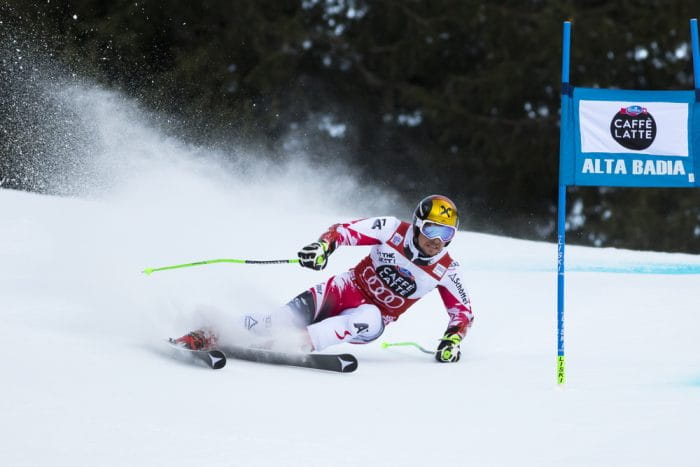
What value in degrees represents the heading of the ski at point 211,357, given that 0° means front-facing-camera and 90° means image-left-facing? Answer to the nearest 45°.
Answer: approximately 315°

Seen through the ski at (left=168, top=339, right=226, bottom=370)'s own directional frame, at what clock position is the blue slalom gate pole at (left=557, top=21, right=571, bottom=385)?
The blue slalom gate pole is roughly at 11 o'clock from the ski.
